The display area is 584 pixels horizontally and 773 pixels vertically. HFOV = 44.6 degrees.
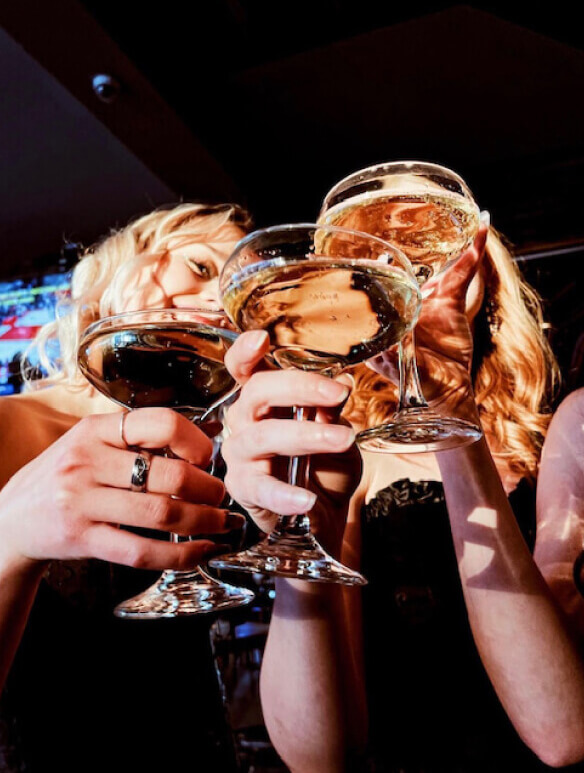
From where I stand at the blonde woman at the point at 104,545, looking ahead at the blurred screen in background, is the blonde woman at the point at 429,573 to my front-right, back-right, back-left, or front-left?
back-right

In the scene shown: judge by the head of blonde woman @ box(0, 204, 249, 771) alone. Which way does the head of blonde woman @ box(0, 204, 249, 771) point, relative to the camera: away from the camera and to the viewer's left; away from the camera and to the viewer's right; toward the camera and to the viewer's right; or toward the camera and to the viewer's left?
toward the camera and to the viewer's right

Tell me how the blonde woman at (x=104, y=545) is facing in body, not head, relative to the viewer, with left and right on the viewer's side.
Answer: facing the viewer and to the right of the viewer

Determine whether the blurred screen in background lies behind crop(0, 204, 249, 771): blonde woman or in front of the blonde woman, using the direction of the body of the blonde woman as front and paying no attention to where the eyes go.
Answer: behind

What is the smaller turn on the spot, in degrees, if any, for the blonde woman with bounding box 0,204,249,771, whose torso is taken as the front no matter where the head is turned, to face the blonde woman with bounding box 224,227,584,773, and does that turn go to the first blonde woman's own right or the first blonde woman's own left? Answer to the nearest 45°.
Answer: approximately 45° to the first blonde woman's own left

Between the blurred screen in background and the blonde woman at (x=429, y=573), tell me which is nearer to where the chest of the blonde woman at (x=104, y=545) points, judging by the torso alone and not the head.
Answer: the blonde woman
